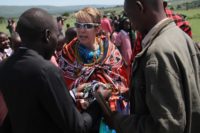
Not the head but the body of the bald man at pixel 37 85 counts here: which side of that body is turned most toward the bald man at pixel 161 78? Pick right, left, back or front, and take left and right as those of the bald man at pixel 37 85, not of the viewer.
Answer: right

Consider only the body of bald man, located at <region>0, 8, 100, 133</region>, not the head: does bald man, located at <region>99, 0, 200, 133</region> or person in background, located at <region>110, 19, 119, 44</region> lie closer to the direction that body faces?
the person in background

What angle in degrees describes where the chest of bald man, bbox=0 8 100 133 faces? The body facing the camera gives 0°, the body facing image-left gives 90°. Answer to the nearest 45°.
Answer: approximately 225°

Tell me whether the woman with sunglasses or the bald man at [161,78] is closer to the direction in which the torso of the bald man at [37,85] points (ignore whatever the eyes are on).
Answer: the woman with sunglasses

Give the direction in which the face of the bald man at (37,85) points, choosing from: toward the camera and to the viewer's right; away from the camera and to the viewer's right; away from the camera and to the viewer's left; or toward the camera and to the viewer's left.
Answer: away from the camera and to the viewer's right

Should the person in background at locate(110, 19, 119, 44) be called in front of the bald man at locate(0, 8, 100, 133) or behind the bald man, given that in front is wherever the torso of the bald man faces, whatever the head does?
in front
